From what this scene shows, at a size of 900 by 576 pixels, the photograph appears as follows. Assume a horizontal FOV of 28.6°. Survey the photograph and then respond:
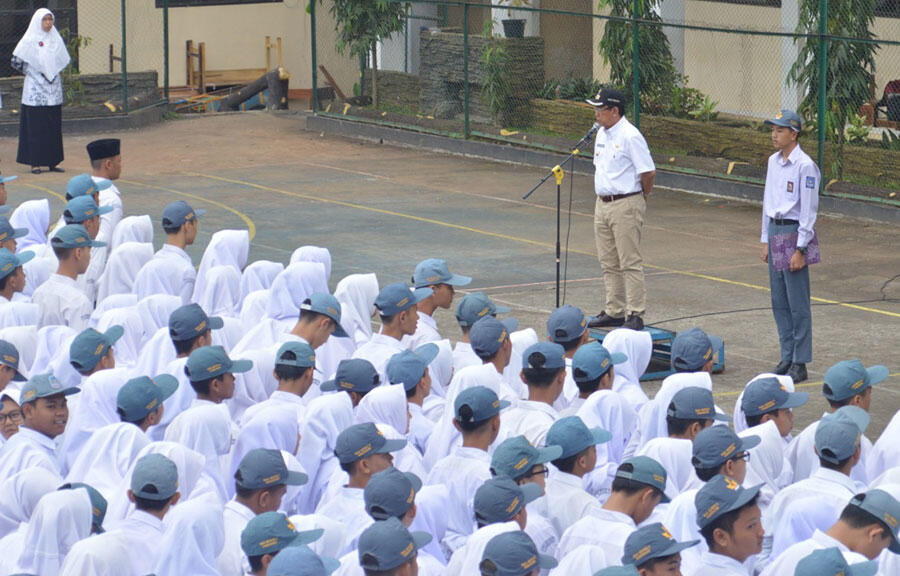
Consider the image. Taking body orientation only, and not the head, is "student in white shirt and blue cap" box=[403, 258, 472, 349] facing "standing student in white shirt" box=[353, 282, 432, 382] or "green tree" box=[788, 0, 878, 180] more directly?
the green tree

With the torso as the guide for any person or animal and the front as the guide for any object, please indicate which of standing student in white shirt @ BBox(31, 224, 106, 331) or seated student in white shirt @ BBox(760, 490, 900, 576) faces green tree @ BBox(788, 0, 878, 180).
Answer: standing student in white shirt @ BBox(31, 224, 106, 331)

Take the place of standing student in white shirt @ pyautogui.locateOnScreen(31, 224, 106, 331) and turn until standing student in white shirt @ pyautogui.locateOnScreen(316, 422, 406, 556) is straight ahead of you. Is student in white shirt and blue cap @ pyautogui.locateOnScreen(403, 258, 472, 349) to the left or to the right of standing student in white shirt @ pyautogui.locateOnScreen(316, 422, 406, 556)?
left

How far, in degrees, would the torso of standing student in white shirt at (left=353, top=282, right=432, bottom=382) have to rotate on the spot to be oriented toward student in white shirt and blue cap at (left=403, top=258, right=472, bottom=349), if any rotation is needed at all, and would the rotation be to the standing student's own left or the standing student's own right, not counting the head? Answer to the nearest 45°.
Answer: approximately 45° to the standing student's own left

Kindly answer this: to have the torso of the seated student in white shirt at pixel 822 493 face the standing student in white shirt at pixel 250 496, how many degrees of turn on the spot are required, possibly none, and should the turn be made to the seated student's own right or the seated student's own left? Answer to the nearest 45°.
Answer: approximately 135° to the seated student's own left

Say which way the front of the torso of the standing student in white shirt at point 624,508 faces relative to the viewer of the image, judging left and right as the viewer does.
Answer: facing away from the viewer and to the right of the viewer

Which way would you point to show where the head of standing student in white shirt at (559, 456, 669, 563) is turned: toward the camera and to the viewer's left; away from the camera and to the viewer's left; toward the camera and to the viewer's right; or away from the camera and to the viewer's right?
away from the camera and to the viewer's right

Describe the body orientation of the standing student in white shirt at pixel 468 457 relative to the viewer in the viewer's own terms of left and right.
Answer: facing away from the viewer and to the right of the viewer

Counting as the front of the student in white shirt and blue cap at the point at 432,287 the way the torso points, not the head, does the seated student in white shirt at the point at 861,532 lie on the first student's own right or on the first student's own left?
on the first student's own right

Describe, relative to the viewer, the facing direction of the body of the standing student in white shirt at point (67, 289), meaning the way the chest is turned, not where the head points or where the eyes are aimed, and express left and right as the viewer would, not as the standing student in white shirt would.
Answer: facing away from the viewer and to the right of the viewer

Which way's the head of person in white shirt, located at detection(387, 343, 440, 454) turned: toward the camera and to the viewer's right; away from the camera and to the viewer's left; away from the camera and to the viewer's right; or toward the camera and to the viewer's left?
away from the camera and to the viewer's right

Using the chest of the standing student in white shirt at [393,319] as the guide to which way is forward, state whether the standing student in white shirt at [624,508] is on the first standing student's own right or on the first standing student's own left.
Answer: on the first standing student's own right

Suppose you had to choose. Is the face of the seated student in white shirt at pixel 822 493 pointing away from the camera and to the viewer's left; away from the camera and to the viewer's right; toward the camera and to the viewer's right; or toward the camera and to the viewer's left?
away from the camera and to the viewer's right

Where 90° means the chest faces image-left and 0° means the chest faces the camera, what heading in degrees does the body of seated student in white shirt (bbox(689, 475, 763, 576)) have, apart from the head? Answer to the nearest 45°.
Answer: approximately 270°

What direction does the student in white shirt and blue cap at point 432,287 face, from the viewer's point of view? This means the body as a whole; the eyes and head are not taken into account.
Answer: to the viewer's right

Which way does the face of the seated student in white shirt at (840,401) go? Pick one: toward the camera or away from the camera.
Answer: away from the camera
